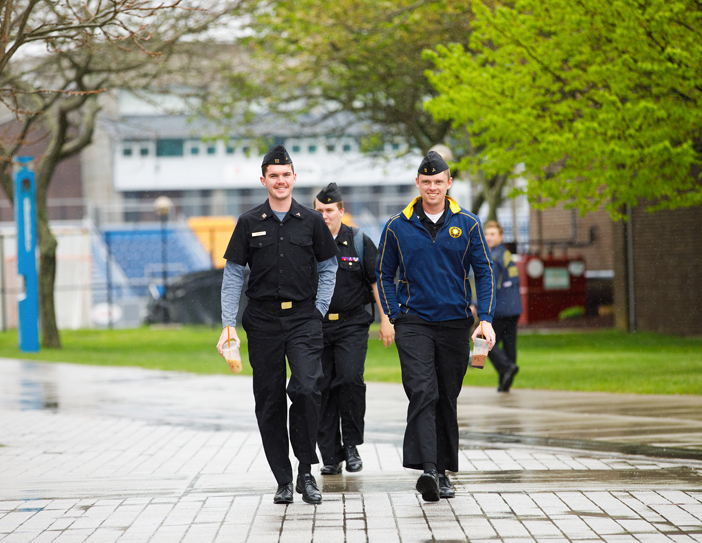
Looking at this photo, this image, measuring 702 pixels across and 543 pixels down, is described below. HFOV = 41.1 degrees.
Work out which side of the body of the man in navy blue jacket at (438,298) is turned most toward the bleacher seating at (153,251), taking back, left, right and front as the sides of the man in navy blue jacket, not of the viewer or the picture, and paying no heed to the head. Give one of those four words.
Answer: back

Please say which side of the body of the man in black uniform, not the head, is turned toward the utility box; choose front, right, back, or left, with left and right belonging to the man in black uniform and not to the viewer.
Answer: back

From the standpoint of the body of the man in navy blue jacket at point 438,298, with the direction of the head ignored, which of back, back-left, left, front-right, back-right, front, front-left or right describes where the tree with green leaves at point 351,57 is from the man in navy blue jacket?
back

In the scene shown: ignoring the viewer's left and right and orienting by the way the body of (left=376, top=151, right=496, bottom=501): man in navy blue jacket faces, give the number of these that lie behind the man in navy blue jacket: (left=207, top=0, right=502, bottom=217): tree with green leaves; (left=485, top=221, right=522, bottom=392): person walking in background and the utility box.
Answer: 3

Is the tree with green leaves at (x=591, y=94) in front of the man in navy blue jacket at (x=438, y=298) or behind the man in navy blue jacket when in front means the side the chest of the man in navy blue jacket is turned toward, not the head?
behind

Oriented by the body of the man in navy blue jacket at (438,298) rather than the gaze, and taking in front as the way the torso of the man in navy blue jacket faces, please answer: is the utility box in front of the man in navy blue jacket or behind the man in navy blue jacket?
behind

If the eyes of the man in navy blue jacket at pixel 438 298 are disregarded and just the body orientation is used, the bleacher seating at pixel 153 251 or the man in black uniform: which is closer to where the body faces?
the man in black uniform

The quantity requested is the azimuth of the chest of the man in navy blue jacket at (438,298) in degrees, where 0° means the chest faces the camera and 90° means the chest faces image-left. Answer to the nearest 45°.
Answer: approximately 0°

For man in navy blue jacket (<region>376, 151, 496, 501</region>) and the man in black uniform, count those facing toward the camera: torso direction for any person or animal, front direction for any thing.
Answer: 2
